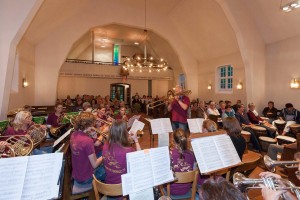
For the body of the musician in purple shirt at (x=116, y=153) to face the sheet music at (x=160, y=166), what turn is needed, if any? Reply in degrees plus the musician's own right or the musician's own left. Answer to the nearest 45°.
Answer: approximately 90° to the musician's own right

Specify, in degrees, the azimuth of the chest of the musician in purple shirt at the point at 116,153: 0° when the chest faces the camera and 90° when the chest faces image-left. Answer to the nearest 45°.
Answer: approximately 225°

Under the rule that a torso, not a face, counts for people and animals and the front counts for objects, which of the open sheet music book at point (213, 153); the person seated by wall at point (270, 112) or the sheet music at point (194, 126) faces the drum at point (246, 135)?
the person seated by wall

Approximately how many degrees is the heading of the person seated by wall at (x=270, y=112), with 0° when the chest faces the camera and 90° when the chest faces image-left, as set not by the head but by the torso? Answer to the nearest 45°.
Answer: approximately 0°

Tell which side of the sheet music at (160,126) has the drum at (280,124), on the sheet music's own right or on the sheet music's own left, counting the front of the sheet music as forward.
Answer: on the sheet music's own left

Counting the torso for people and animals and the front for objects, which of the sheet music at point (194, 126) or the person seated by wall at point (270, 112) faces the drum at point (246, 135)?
the person seated by wall

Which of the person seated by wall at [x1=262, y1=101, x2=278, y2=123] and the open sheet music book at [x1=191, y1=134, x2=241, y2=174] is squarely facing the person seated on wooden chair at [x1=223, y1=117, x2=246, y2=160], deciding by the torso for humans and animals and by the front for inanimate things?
the person seated by wall at [x1=262, y1=101, x2=278, y2=123]

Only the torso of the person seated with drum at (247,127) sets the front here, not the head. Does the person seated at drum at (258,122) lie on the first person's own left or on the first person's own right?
on the first person's own left

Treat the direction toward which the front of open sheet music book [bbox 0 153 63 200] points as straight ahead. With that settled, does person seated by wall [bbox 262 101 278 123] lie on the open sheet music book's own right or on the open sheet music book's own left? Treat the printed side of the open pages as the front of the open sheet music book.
on the open sheet music book's own left

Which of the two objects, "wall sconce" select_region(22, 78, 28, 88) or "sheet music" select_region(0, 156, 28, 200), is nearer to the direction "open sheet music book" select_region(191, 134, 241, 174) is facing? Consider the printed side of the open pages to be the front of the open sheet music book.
the sheet music
